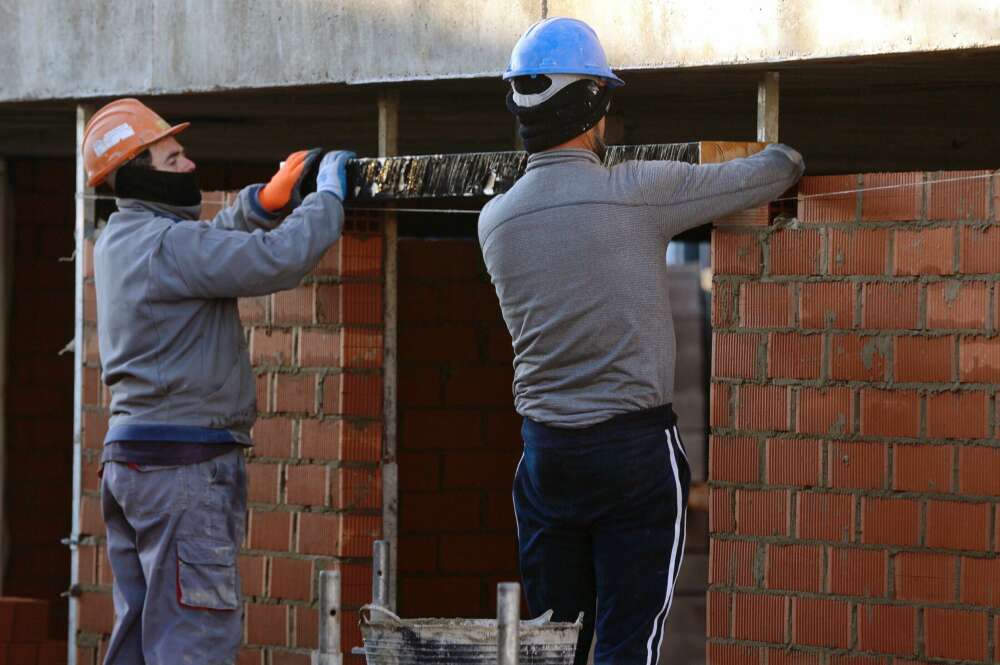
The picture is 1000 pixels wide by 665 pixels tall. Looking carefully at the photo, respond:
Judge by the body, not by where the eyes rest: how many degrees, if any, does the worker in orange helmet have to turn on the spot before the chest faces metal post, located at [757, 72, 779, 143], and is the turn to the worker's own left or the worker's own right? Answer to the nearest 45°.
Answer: approximately 45° to the worker's own right

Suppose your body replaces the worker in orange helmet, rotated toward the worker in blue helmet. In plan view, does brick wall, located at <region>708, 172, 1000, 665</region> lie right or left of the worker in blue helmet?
left

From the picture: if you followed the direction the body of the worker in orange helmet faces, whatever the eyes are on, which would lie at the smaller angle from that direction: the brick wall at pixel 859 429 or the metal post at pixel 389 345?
the metal post

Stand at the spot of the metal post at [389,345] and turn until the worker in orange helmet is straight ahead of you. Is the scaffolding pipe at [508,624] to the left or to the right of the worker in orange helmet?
left

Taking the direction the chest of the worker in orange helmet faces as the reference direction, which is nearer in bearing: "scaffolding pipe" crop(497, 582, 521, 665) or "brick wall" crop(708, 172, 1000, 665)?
the brick wall

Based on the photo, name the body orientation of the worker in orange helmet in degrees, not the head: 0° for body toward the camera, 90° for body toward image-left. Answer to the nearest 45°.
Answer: approximately 225°

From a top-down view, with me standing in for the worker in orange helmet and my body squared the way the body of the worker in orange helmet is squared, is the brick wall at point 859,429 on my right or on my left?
on my right

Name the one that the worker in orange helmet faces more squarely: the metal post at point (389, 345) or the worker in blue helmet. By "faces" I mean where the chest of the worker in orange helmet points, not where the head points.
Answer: the metal post

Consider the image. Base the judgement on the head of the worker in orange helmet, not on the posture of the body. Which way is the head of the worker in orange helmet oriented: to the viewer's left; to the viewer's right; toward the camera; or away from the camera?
to the viewer's right
